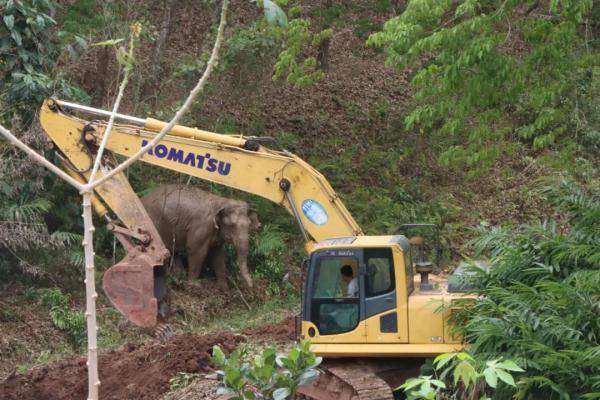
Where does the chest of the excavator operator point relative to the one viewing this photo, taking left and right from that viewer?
facing to the left of the viewer

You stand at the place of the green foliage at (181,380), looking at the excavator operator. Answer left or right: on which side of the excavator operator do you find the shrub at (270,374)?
right

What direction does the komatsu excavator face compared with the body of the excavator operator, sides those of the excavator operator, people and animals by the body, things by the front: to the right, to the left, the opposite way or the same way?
the same way

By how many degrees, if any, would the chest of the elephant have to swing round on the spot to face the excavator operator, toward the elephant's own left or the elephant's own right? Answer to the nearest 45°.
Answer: approximately 45° to the elephant's own right

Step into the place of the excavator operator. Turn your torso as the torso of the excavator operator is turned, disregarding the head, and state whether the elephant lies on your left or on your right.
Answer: on your right

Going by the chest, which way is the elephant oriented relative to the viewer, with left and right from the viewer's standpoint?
facing the viewer and to the right of the viewer

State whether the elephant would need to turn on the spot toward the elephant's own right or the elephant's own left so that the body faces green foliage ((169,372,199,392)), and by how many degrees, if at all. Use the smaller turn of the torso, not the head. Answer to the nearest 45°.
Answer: approximately 45° to the elephant's own right

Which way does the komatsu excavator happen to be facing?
to the viewer's left

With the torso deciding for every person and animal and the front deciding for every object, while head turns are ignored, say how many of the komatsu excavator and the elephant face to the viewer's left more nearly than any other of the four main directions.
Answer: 1

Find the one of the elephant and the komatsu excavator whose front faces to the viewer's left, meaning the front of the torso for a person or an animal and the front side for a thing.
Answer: the komatsu excavator

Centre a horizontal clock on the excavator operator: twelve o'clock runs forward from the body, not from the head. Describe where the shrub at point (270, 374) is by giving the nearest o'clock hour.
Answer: The shrub is roughly at 9 o'clock from the excavator operator.

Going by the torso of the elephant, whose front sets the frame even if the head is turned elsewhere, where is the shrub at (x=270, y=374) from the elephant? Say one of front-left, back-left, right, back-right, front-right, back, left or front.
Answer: front-right
